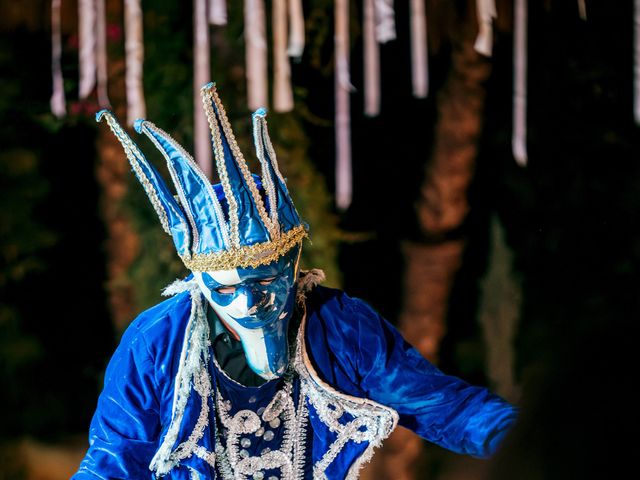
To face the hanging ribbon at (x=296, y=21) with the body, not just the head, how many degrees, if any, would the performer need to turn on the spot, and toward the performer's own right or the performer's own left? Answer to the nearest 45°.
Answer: approximately 180°

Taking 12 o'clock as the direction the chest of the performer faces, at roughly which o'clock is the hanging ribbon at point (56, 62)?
The hanging ribbon is roughly at 5 o'clock from the performer.

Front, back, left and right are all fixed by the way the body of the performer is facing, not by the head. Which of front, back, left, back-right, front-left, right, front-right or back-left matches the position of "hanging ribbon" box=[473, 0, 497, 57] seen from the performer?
back-left

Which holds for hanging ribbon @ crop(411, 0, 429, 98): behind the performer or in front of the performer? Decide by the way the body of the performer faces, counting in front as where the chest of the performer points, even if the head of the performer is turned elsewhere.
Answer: behind

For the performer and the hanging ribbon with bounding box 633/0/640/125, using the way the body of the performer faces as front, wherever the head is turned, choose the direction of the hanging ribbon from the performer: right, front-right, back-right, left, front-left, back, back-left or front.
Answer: back-left

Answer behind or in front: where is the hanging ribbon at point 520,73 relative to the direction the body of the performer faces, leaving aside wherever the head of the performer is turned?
behind

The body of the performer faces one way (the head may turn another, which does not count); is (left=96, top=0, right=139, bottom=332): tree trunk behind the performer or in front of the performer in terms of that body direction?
behind

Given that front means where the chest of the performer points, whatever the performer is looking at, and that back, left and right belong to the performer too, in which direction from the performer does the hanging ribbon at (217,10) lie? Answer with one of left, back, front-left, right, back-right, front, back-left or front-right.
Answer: back

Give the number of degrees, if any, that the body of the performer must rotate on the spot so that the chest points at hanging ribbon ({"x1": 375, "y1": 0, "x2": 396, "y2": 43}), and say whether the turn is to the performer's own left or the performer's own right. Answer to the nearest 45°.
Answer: approximately 180°

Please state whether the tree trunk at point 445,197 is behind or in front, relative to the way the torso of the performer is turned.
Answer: behind

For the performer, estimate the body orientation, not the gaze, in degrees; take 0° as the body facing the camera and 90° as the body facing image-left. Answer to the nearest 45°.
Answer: approximately 0°

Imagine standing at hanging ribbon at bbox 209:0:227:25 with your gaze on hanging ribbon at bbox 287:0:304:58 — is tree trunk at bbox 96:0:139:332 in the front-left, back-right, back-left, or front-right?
back-left

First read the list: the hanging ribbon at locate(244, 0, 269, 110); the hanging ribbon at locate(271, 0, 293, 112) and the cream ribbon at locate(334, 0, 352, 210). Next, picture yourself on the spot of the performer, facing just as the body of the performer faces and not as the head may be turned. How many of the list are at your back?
3

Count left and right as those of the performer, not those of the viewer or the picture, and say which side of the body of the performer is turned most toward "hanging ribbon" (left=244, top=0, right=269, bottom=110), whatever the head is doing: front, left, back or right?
back
